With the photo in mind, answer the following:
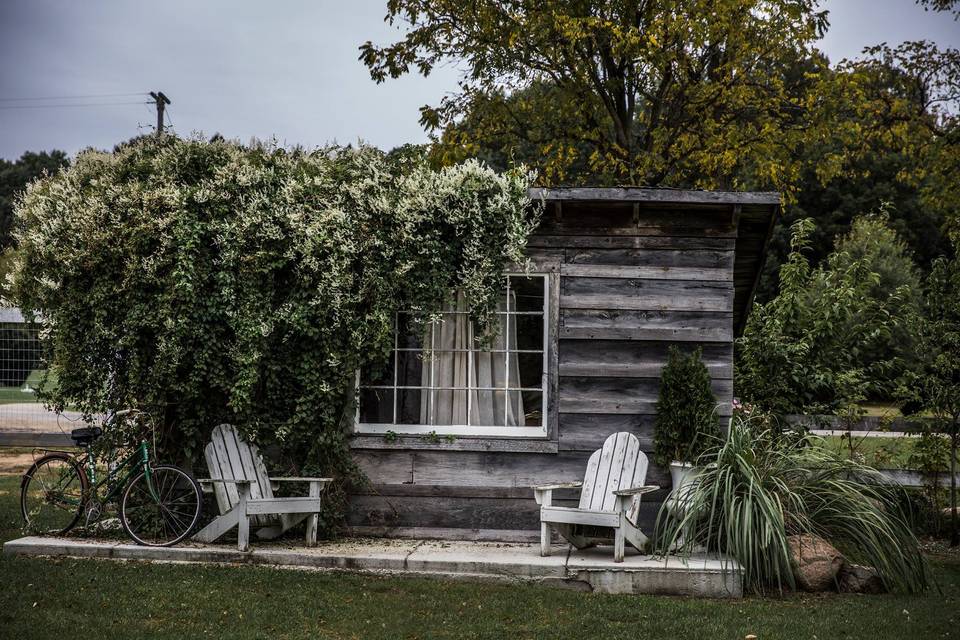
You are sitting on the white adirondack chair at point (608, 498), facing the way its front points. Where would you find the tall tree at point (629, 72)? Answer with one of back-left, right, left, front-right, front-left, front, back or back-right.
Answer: back-right

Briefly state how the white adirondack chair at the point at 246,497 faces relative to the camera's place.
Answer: facing the viewer and to the right of the viewer

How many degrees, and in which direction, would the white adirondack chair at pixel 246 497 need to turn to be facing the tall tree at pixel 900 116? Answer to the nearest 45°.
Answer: approximately 90° to its left

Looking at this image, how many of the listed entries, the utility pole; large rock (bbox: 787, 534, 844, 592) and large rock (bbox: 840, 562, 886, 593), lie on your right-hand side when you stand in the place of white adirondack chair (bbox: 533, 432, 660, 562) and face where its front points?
1

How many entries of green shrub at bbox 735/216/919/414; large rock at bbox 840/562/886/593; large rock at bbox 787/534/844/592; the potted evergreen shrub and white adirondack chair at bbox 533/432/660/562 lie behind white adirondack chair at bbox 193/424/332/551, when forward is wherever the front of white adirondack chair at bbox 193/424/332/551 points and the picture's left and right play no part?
0

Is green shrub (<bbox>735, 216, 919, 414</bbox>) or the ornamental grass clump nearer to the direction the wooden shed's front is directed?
the ornamental grass clump

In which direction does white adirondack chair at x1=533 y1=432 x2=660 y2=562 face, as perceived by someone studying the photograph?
facing the viewer and to the left of the viewer

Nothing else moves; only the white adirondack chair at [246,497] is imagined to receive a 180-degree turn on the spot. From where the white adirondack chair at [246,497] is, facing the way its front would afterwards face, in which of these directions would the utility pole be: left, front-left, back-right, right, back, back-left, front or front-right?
front-right

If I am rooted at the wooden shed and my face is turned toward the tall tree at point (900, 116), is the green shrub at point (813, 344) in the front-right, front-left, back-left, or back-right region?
front-right

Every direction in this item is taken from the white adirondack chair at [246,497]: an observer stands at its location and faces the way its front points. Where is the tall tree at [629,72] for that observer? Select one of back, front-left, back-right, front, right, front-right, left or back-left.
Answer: left

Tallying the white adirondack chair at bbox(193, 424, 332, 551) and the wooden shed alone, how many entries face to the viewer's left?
0

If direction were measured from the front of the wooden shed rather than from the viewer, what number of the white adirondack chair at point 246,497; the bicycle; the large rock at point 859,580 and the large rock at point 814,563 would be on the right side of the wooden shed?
2

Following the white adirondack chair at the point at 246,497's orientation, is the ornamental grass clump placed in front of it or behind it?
in front

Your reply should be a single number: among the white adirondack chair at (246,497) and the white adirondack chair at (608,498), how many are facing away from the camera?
0

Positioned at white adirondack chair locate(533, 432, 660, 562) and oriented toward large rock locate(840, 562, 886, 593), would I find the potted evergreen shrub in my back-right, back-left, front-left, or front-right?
front-left

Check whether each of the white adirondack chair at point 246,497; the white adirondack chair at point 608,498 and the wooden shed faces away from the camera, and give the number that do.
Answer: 0

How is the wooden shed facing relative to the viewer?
toward the camera

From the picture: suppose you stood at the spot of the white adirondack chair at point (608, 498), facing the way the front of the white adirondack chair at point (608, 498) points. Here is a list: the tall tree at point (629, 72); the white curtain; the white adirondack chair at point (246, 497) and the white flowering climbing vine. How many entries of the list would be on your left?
0

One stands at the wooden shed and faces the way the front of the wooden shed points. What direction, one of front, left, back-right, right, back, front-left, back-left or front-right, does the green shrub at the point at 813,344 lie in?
back-left

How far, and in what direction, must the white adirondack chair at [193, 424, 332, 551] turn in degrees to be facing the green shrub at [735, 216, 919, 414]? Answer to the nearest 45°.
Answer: approximately 45° to its left
